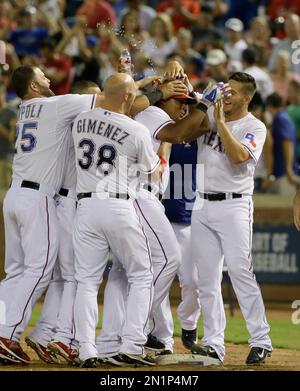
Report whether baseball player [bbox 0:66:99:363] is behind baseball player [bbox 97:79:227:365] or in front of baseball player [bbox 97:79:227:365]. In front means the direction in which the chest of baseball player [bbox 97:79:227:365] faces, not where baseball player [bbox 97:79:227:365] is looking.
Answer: behind

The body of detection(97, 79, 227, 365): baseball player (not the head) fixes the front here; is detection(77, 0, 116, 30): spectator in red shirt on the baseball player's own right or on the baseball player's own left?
on the baseball player's own left

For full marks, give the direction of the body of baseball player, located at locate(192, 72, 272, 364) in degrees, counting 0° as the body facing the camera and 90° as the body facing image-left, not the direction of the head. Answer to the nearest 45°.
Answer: approximately 45°

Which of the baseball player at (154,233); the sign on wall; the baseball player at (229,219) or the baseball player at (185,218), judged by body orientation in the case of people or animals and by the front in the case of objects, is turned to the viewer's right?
the baseball player at (154,233)
